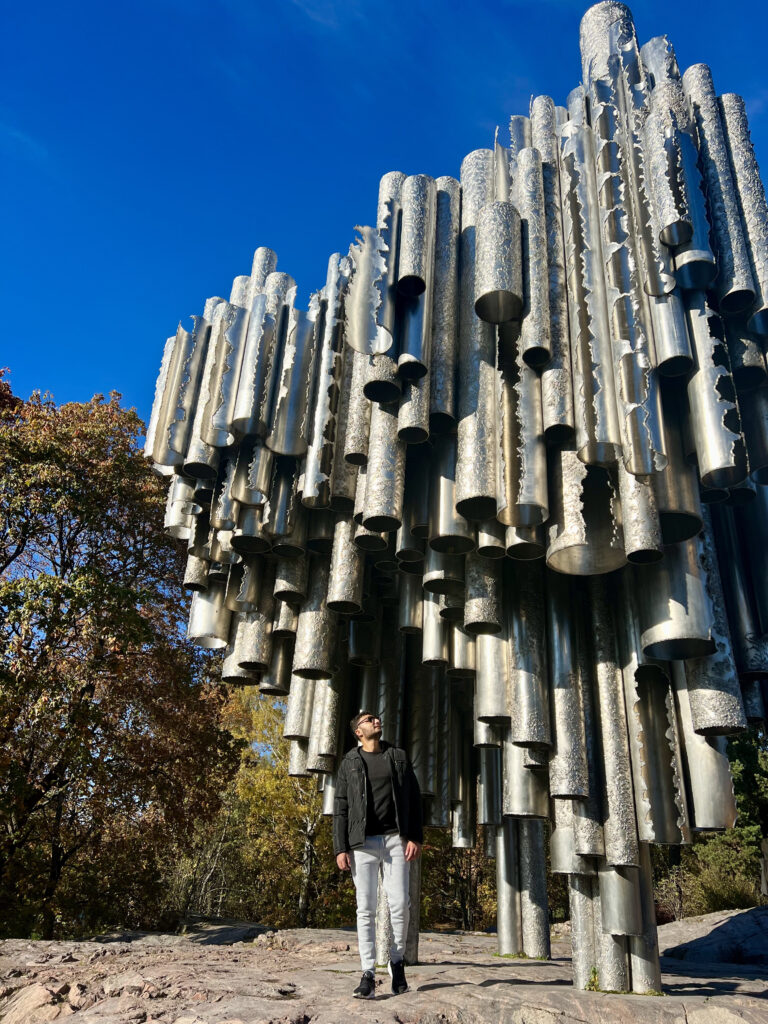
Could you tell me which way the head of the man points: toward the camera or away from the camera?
toward the camera

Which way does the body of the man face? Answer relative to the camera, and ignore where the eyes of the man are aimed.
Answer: toward the camera

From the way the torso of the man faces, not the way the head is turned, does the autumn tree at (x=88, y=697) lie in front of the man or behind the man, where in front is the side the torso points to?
behind
